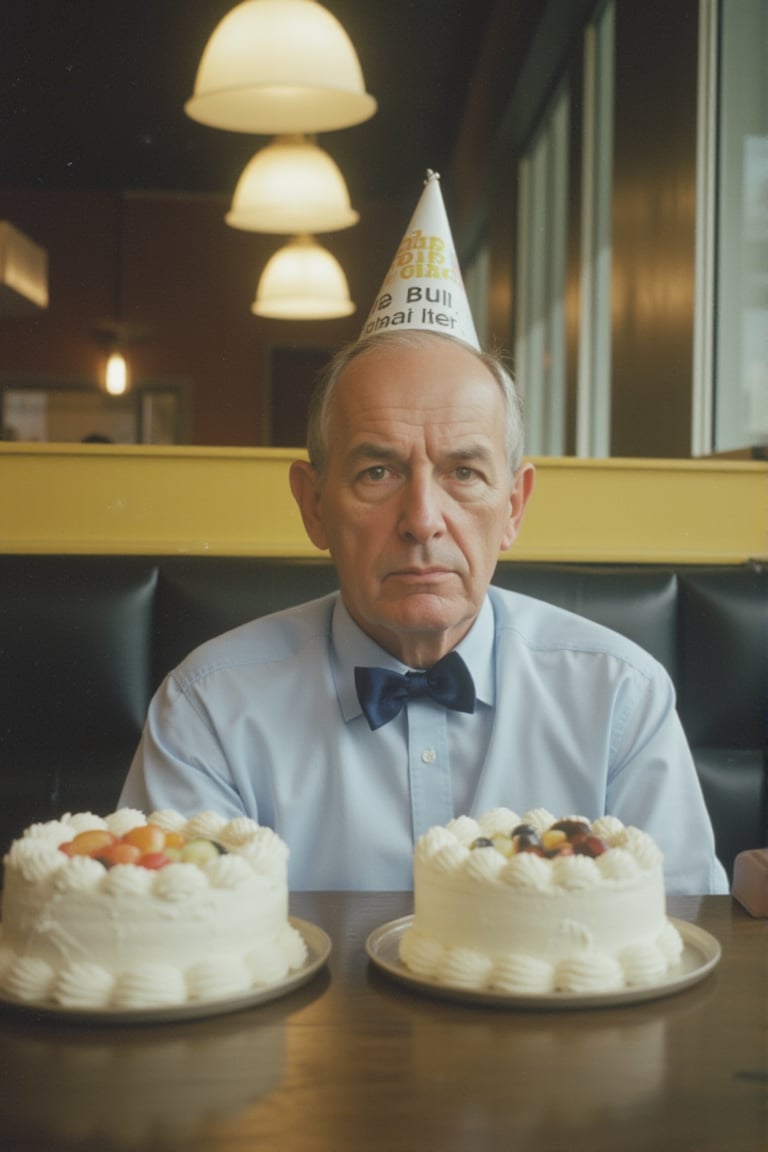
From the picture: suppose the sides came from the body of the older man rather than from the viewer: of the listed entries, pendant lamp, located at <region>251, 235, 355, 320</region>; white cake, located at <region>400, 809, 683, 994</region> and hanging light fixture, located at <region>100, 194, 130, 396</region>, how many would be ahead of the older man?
1

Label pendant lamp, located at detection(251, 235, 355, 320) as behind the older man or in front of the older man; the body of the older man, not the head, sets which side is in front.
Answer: behind

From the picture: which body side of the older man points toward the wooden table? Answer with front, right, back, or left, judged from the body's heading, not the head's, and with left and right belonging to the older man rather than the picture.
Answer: front

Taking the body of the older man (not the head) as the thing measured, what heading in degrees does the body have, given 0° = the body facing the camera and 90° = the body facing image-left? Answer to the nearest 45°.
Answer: approximately 0°

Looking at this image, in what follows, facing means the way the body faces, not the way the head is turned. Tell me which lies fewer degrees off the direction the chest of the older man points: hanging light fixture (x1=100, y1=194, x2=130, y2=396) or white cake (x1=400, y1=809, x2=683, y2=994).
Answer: the white cake

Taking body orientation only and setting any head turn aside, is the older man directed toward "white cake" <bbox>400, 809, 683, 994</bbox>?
yes

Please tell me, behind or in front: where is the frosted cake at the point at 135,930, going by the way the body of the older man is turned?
in front

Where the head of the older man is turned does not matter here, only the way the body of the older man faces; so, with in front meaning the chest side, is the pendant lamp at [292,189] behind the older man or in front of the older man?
behind

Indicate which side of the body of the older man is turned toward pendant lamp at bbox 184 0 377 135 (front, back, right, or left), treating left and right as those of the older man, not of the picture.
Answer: back

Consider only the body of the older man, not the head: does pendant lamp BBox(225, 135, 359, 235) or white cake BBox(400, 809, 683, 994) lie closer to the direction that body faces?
the white cake
